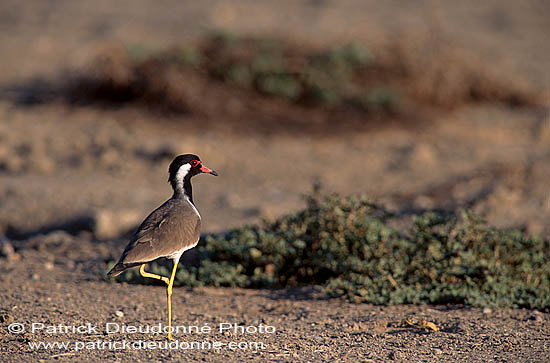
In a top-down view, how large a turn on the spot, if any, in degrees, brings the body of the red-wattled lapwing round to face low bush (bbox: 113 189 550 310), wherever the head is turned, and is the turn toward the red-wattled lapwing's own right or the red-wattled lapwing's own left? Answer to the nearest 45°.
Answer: approximately 45° to the red-wattled lapwing's own left

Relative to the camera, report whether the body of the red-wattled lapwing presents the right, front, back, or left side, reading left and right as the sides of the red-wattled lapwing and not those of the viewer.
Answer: right
